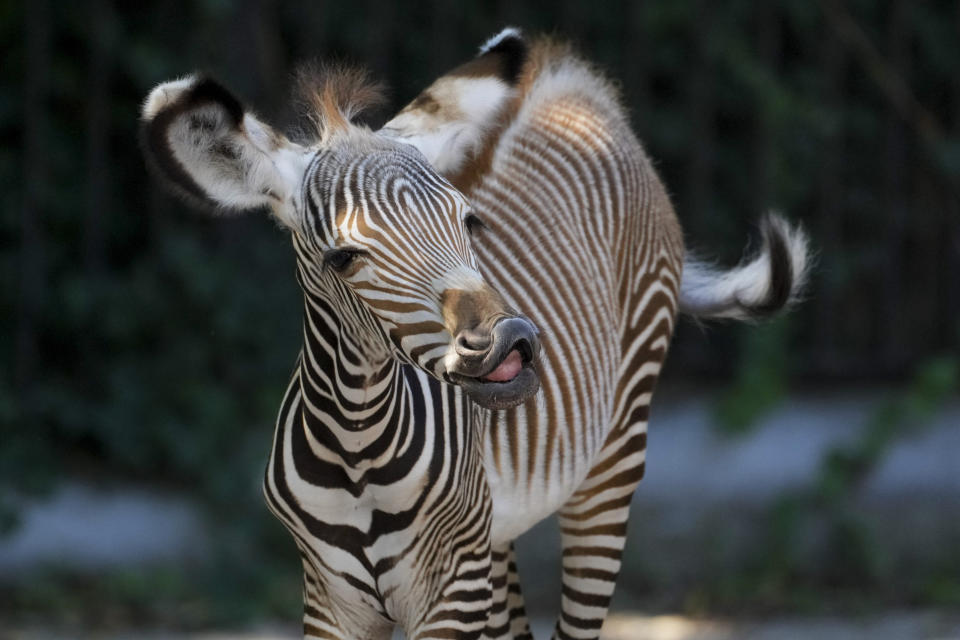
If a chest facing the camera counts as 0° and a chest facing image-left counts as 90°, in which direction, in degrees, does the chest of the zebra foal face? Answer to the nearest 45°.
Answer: approximately 45°
